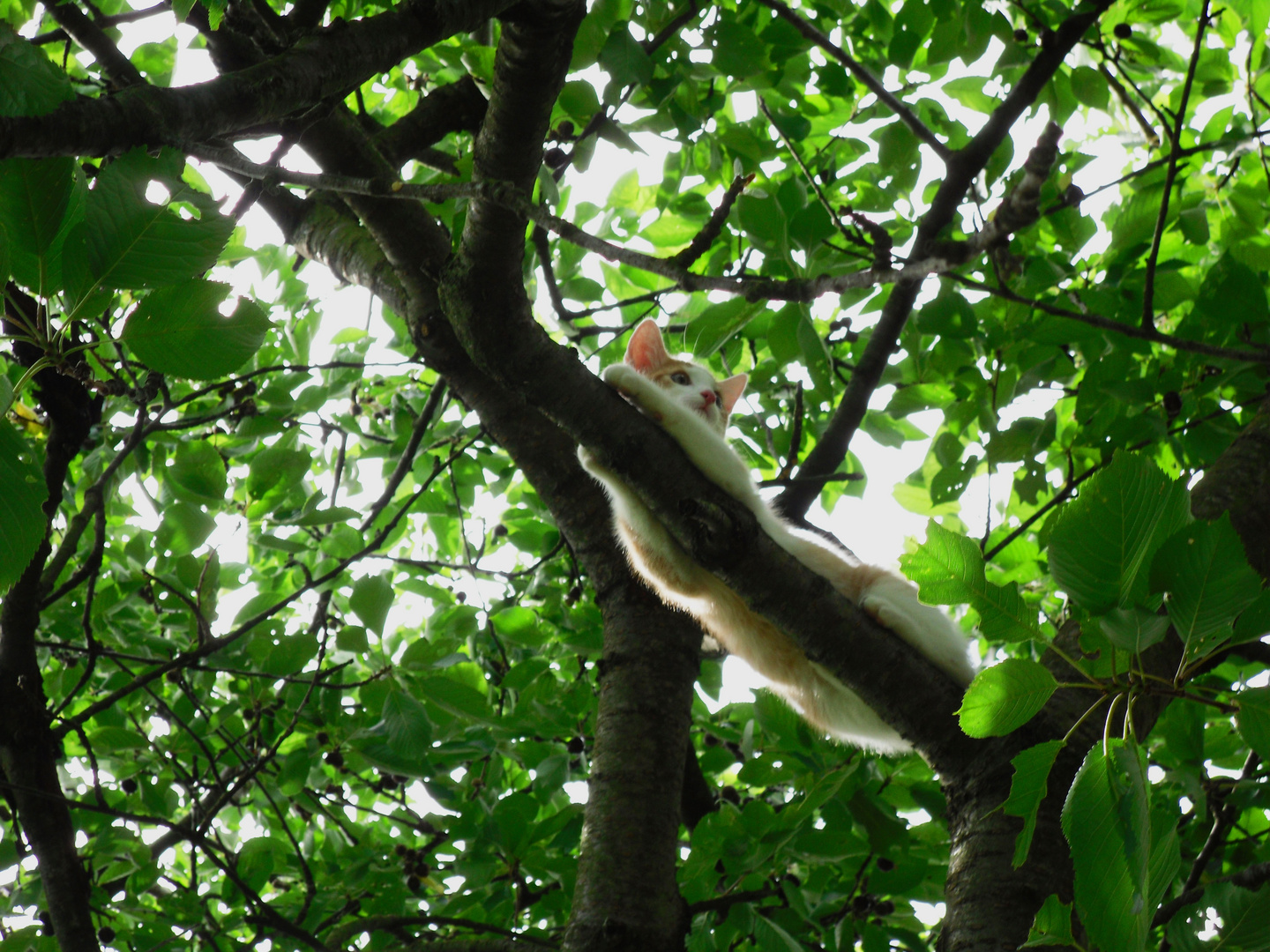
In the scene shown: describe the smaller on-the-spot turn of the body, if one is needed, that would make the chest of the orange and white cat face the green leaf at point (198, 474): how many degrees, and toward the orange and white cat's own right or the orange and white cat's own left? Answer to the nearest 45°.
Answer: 0° — it already faces it

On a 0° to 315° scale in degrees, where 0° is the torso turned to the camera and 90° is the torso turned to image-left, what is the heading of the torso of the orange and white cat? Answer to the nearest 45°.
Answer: approximately 90°

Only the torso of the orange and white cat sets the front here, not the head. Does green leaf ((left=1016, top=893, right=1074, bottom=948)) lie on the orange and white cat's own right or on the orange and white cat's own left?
on the orange and white cat's own left
